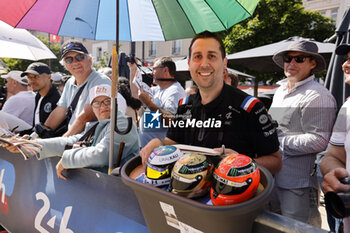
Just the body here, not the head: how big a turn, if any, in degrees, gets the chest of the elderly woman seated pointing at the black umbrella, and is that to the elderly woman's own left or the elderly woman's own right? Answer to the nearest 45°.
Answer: approximately 135° to the elderly woman's own left

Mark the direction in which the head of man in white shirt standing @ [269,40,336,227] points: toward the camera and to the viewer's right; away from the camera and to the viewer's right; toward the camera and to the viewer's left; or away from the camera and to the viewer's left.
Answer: toward the camera and to the viewer's left

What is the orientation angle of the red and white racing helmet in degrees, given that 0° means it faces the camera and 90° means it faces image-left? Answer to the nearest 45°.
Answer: approximately 45°

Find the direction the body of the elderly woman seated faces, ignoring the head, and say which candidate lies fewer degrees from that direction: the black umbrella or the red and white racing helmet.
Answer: the red and white racing helmet

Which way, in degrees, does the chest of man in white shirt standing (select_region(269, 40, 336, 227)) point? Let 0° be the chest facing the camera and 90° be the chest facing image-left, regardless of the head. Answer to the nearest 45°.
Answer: approximately 45°

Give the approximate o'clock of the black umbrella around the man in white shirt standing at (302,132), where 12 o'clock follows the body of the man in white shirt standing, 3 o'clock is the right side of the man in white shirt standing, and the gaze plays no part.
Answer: The black umbrella is roughly at 5 o'clock from the man in white shirt standing.

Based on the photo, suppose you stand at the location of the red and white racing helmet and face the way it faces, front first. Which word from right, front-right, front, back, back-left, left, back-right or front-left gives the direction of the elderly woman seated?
right
